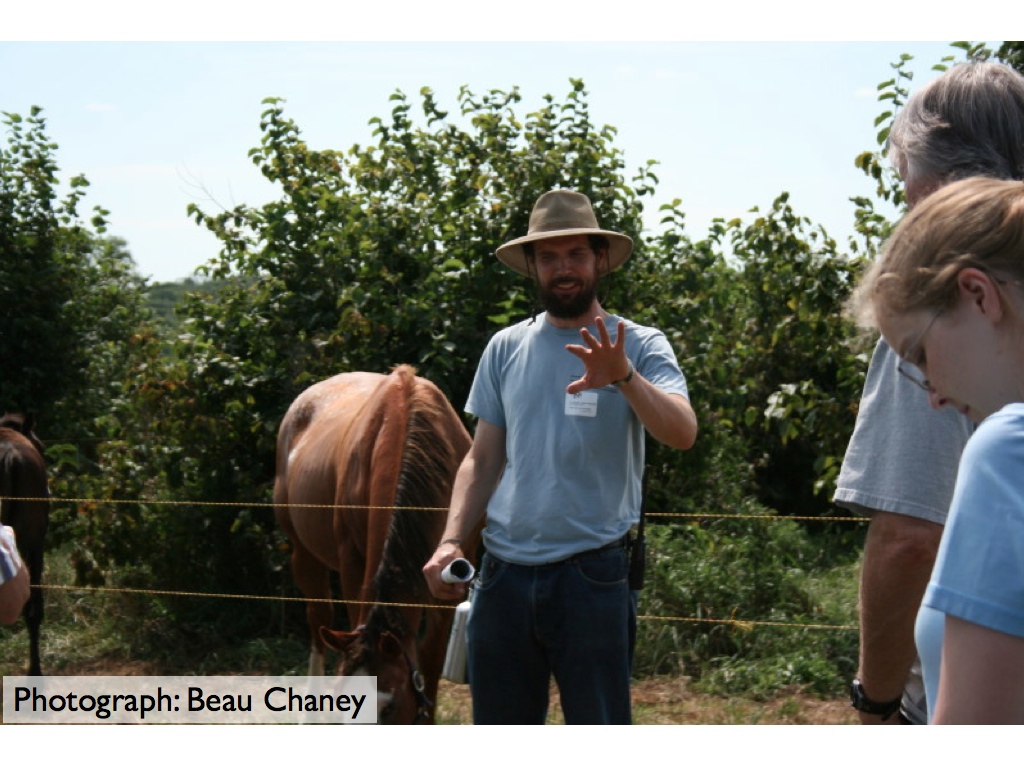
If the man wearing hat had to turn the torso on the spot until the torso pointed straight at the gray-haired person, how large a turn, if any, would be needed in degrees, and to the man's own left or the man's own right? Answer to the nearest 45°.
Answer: approximately 45° to the man's own left

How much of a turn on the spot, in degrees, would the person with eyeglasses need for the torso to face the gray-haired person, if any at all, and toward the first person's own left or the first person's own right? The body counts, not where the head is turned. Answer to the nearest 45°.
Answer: approximately 90° to the first person's own right

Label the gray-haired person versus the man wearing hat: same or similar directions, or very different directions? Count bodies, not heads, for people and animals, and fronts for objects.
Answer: very different directions

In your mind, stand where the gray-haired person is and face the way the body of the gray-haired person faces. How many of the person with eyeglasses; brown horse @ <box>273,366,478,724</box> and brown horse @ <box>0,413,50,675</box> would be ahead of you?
2

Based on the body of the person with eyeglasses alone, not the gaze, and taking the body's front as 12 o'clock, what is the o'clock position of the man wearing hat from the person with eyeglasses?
The man wearing hat is roughly at 2 o'clock from the person with eyeglasses.

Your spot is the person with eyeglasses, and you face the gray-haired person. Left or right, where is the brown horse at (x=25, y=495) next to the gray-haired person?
left

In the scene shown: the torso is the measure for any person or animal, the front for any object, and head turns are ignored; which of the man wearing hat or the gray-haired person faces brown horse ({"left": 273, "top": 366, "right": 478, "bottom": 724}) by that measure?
the gray-haired person

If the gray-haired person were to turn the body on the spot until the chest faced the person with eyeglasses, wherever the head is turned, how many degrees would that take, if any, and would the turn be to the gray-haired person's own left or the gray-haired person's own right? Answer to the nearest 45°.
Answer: approximately 135° to the gray-haired person's own left

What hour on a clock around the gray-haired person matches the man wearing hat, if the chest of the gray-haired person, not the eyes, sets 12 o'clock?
The man wearing hat is roughly at 12 o'clock from the gray-haired person.

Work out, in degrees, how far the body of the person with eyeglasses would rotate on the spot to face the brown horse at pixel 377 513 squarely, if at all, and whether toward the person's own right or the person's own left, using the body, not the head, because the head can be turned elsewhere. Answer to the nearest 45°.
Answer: approximately 45° to the person's own right

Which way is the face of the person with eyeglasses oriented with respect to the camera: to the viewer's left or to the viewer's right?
to the viewer's left

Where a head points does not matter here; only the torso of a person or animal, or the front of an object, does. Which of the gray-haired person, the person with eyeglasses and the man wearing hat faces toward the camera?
the man wearing hat

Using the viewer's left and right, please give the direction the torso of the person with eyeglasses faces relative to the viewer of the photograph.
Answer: facing to the left of the viewer

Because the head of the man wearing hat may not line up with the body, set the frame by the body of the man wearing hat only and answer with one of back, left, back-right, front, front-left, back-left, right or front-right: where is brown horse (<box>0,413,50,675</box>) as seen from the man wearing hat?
back-right

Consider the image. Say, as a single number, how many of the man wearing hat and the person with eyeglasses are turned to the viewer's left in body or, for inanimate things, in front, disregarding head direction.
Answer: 1

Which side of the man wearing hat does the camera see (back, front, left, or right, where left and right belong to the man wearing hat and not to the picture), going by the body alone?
front

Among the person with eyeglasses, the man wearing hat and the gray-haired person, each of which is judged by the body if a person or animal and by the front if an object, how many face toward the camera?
1

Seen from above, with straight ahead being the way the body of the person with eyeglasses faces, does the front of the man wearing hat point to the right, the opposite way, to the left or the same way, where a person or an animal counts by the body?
to the left
